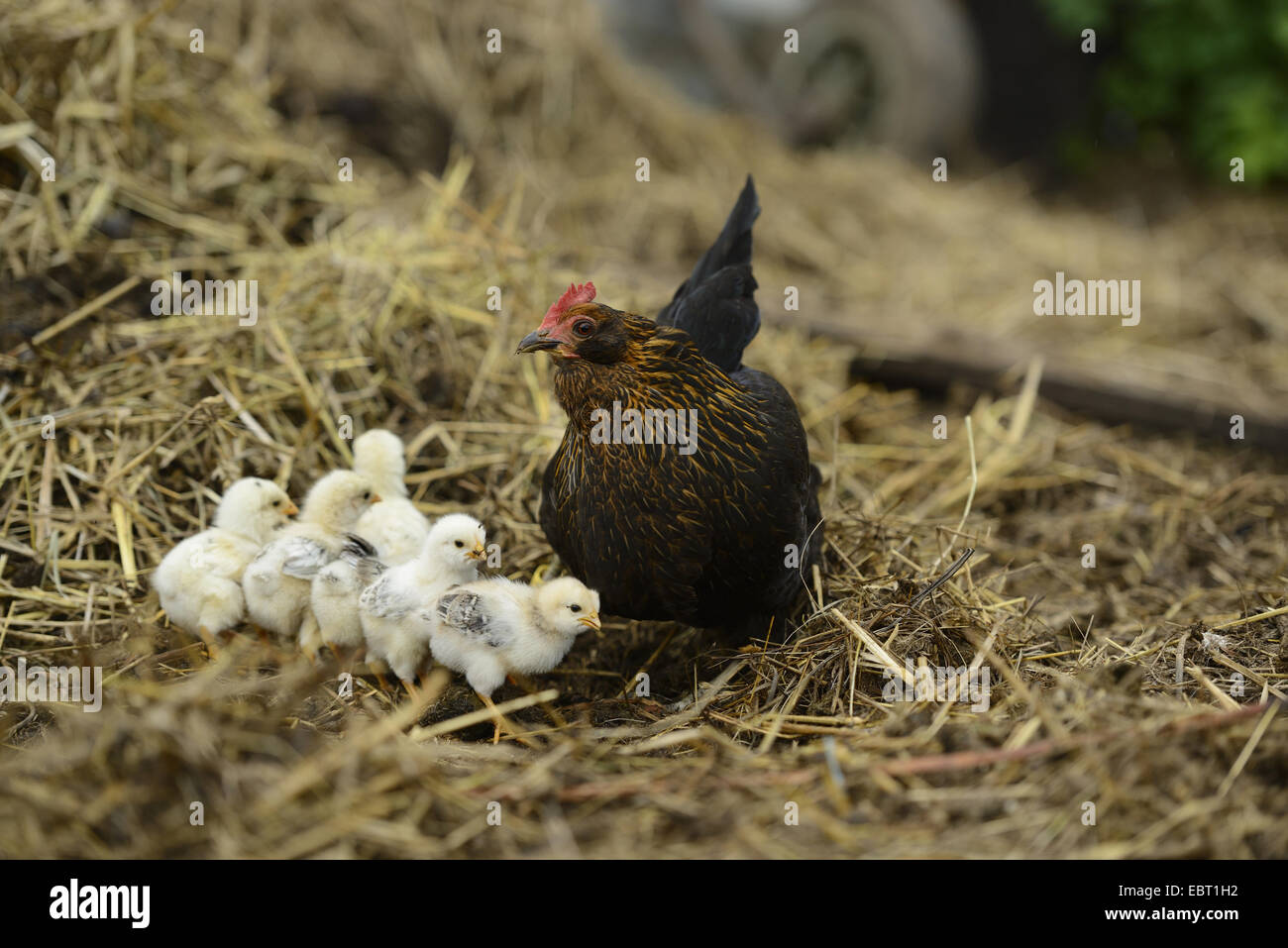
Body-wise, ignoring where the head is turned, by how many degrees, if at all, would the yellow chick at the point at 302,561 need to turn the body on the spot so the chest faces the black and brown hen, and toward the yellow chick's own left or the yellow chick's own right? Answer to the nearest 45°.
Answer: approximately 45° to the yellow chick's own right

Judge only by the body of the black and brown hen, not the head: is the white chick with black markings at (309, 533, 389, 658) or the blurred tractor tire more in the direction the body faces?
the white chick with black markings

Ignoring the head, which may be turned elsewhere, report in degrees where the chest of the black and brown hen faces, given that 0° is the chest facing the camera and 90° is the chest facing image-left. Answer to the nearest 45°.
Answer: approximately 45°

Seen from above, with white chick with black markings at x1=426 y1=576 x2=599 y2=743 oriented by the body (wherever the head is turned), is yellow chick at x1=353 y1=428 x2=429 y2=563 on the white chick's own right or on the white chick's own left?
on the white chick's own left

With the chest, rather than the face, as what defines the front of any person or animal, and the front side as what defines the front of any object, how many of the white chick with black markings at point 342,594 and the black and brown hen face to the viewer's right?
1

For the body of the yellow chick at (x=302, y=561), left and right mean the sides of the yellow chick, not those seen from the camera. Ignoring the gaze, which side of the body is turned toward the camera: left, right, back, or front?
right

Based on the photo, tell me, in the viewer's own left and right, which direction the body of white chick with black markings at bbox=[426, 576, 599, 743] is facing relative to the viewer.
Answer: facing to the right of the viewer

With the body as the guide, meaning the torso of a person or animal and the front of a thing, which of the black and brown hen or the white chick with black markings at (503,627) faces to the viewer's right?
the white chick with black markings

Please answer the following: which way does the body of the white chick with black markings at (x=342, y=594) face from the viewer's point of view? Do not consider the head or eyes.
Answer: to the viewer's right

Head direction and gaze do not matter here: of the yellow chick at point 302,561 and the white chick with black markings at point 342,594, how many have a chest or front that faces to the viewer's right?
2
